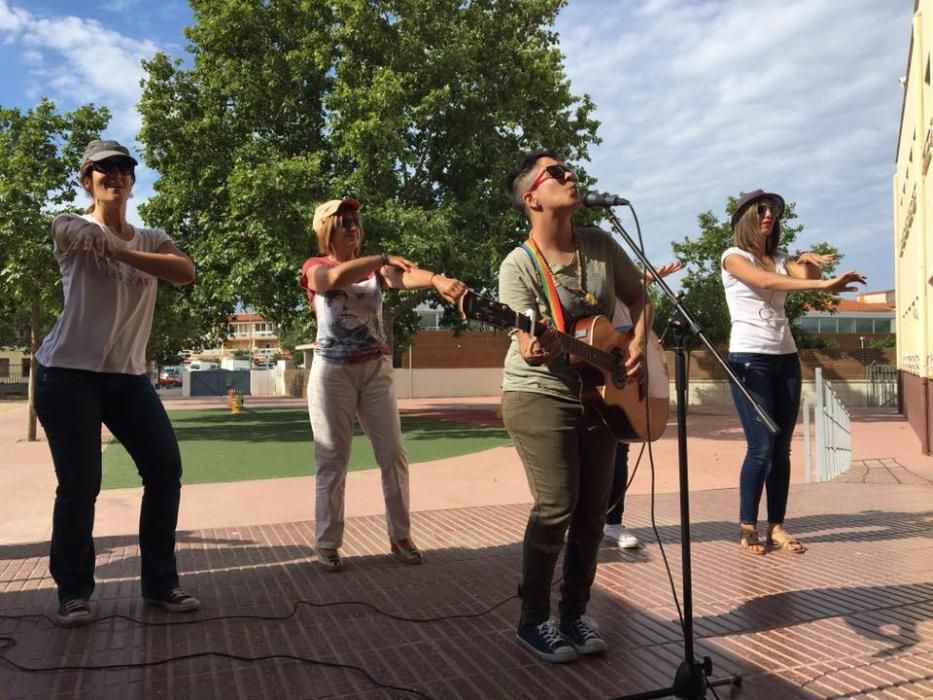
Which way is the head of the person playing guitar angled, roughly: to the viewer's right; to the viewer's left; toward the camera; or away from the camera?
to the viewer's right

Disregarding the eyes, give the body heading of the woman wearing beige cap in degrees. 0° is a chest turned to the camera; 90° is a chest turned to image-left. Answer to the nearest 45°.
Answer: approximately 315°

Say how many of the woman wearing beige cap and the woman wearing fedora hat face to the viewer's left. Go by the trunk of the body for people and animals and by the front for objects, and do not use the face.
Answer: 0

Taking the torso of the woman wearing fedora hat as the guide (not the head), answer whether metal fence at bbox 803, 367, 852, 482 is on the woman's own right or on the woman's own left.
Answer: on the woman's own left

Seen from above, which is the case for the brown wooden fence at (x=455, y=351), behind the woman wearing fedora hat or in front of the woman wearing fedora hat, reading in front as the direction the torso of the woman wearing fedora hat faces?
behind

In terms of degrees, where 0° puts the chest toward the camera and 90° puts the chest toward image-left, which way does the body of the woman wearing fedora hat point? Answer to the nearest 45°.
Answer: approximately 315°

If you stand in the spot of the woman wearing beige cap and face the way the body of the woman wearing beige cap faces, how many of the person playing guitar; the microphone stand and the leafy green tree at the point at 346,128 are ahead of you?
2

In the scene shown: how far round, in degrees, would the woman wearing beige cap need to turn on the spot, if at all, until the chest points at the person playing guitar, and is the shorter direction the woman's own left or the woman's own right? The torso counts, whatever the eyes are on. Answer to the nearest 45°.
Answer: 0° — they already face them

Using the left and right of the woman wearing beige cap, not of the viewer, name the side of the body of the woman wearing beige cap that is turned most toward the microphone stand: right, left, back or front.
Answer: front

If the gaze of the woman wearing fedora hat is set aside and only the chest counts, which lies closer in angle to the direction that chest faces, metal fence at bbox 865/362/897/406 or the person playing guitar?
the person playing guitar

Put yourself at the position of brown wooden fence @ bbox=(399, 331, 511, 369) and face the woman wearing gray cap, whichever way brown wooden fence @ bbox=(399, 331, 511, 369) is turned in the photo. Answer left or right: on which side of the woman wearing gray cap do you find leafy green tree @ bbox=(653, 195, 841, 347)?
left

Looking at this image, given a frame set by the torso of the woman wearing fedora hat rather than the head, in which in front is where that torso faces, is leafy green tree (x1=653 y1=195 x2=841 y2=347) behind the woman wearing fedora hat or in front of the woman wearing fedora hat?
behind
